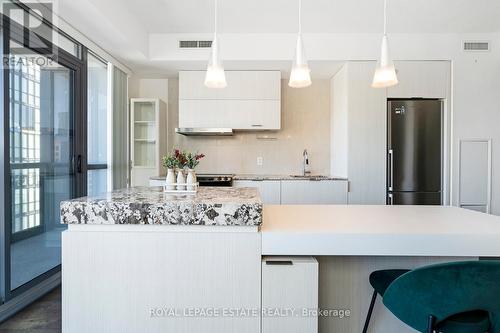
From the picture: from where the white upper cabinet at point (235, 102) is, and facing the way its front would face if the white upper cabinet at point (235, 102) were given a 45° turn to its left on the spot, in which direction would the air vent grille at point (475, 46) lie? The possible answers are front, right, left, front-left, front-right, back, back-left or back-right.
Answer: front-left

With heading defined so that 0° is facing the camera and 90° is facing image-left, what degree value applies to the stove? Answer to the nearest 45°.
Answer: approximately 0°

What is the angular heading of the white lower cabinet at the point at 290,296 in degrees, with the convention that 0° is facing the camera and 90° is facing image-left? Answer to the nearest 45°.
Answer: approximately 0°

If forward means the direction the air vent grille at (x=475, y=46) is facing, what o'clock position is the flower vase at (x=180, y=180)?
The flower vase is roughly at 1 o'clock from the air vent grille.

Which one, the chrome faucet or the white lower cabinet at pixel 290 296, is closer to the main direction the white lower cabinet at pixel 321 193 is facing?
the white lower cabinet

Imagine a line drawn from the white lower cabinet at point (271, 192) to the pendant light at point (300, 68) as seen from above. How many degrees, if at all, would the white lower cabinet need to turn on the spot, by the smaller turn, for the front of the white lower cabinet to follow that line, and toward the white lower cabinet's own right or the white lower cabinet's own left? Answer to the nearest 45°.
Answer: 0° — it already faces it

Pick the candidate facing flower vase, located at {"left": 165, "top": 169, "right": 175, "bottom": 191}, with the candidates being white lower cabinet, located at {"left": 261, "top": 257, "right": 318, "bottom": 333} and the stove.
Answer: the stove

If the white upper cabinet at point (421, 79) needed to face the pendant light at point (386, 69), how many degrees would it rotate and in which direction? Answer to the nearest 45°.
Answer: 0° — it already faces it

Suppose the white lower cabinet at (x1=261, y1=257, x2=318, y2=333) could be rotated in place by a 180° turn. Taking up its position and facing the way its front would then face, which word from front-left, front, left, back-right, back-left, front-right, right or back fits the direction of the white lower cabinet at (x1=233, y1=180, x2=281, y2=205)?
front
